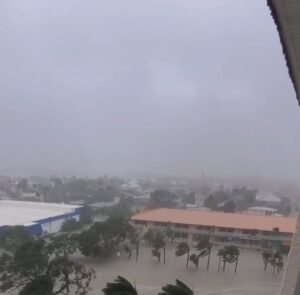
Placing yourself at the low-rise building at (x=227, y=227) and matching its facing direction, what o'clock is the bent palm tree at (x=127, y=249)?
The bent palm tree is roughly at 2 o'clock from the low-rise building.

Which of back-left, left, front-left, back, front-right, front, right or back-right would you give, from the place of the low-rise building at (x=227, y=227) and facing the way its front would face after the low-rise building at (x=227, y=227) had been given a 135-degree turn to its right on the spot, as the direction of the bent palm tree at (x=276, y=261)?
back

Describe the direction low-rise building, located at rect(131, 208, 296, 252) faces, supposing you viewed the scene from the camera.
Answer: facing the viewer

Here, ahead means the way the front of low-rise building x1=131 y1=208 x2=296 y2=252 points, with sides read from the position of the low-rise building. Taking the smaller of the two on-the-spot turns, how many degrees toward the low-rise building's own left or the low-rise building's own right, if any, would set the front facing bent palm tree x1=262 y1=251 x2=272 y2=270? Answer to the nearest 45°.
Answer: approximately 45° to the low-rise building's own left

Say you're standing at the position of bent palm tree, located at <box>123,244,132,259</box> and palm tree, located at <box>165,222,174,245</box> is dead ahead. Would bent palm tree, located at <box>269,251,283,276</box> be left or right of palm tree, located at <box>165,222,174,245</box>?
right

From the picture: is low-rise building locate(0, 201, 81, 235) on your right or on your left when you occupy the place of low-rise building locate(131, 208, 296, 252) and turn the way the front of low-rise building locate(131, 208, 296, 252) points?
on your right

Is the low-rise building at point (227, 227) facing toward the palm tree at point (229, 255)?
yes

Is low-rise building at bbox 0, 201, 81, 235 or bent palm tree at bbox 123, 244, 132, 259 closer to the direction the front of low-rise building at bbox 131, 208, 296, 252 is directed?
the bent palm tree

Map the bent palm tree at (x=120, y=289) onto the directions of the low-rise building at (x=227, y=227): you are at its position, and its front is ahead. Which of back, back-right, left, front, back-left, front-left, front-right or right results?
front

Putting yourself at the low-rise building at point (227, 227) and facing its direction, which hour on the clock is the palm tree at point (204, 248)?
The palm tree is roughly at 1 o'clock from the low-rise building.

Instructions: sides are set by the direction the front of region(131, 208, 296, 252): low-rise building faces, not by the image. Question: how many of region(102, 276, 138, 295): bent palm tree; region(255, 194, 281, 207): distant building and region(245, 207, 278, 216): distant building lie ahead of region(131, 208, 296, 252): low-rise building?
1
